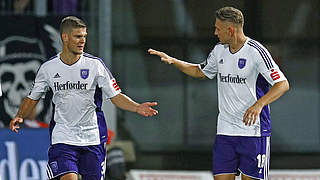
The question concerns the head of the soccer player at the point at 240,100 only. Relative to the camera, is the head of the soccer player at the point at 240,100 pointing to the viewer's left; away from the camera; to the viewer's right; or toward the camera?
to the viewer's left

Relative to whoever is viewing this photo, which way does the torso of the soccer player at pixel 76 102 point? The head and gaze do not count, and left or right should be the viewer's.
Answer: facing the viewer

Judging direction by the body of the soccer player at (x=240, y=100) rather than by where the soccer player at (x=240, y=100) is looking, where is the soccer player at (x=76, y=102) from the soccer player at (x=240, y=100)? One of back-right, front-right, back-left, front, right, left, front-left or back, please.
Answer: front-right

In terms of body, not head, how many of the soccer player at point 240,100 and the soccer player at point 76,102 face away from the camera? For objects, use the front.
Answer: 0

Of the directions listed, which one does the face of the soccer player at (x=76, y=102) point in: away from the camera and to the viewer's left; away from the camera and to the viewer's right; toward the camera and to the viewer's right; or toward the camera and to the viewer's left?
toward the camera and to the viewer's right

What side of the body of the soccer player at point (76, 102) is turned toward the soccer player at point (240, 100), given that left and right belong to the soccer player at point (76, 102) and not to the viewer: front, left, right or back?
left

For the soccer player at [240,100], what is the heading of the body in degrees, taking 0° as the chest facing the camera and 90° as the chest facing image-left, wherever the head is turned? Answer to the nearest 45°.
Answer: approximately 45°
